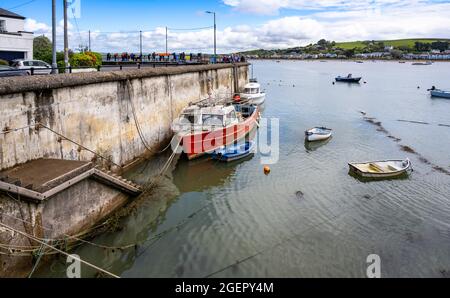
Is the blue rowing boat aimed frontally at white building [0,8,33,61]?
no

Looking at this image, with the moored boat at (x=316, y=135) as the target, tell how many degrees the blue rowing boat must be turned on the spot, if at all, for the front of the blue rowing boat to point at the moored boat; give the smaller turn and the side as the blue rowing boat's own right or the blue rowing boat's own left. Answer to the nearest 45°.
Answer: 0° — it already faces it

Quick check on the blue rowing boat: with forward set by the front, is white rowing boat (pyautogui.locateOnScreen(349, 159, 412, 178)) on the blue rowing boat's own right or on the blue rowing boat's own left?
on the blue rowing boat's own right

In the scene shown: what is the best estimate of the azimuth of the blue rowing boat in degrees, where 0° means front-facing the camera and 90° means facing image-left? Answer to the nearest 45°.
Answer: approximately 225°

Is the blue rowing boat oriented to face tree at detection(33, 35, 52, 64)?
no

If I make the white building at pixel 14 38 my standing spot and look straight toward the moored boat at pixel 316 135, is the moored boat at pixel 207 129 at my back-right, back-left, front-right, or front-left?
front-right
